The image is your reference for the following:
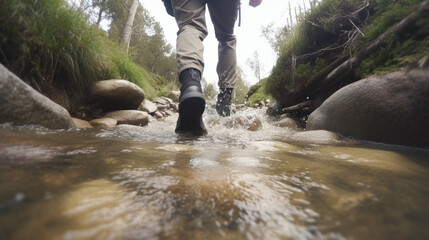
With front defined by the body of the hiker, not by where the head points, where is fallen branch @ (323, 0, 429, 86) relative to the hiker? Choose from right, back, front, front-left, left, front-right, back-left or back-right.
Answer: right

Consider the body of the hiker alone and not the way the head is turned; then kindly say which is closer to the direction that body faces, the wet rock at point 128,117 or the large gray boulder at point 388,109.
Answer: the wet rock

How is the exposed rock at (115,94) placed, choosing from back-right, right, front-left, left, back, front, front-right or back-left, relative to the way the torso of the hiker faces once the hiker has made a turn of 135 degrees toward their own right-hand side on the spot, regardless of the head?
back

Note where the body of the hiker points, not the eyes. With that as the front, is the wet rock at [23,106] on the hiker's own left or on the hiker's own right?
on the hiker's own left

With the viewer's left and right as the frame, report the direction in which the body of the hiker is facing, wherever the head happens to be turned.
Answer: facing away from the viewer

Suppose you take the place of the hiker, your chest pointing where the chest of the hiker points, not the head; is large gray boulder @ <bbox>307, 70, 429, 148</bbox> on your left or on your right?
on your right

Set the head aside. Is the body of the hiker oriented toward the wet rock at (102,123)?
no

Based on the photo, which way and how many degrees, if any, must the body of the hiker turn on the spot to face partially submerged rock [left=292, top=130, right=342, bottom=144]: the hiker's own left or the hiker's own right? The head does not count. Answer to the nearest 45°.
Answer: approximately 90° to the hiker's own right
